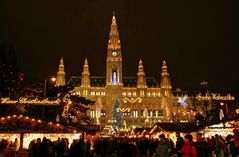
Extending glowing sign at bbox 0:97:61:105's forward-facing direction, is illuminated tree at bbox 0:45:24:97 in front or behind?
behind

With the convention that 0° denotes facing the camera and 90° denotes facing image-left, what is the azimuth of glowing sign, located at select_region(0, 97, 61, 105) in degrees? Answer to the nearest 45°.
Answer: approximately 0°
